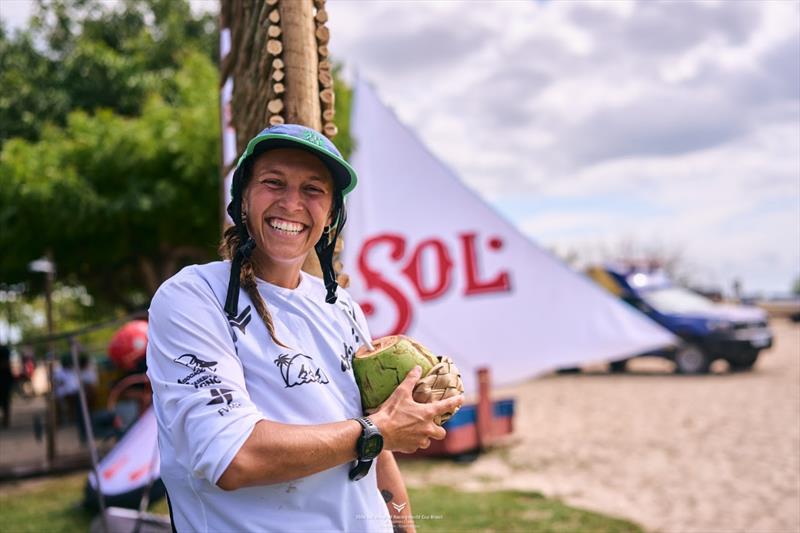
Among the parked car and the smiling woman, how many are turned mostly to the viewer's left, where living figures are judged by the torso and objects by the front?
0

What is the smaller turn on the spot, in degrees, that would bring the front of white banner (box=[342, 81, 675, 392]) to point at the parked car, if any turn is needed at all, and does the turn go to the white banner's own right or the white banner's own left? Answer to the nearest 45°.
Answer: approximately 135° to the white banner's own left

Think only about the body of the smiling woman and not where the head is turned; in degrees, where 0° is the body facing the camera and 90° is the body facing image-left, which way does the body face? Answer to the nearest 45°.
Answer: approximately 315°

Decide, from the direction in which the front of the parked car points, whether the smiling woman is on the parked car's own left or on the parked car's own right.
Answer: on the parked car's own right

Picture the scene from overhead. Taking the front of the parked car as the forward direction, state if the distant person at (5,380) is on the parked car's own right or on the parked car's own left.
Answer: on the parked car's own right

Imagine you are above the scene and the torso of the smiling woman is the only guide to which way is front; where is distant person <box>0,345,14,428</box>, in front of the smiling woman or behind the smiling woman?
behind

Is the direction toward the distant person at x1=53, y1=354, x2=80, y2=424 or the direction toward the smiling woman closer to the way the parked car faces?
the smiling woman

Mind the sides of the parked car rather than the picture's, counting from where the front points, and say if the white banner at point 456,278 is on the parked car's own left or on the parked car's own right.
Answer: on the parked car's own right
